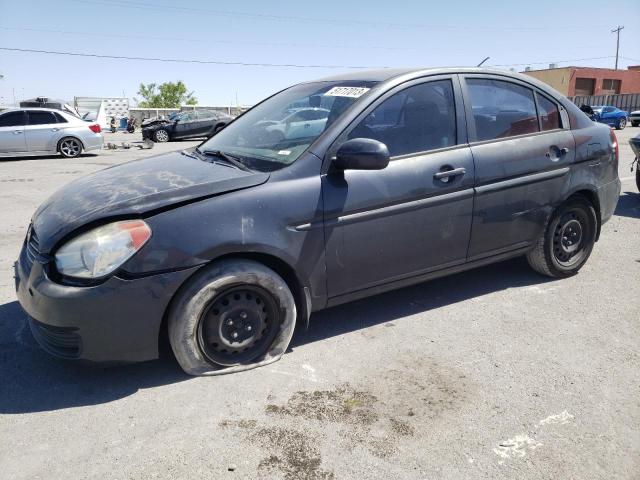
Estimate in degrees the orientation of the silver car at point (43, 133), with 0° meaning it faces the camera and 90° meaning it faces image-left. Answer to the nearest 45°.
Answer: approximately 90°

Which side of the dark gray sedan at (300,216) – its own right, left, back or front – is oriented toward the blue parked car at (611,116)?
back

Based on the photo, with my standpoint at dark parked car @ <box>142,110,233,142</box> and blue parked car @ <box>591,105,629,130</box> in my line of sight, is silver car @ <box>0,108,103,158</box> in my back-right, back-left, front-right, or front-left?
back-right

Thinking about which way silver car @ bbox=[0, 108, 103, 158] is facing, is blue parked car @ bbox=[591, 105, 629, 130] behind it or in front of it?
behind

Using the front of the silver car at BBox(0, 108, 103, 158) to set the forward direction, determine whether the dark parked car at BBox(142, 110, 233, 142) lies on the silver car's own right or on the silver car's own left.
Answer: on the silver car's own right

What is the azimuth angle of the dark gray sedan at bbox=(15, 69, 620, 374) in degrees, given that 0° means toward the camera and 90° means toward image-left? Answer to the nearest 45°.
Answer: approximately 45°

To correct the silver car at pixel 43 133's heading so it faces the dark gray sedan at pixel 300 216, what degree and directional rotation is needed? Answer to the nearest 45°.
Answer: approximately 90° to its left

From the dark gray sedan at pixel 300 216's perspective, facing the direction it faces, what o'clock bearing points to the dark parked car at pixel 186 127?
The dark parked car is roughly at 4 o'clock from the dark gray sedan.

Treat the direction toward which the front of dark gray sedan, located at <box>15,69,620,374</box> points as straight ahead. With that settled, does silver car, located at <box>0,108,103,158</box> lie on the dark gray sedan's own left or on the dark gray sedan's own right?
on the dark gray sedan's own right
